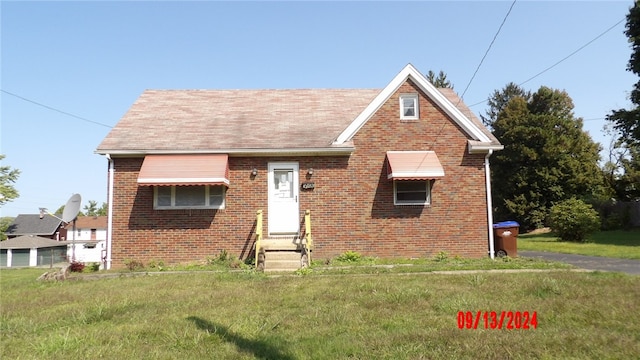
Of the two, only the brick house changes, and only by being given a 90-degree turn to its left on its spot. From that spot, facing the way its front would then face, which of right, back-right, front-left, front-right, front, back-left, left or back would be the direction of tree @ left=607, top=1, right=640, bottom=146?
front-left

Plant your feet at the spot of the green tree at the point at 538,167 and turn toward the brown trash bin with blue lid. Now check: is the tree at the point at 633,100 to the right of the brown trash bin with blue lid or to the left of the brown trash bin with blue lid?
left

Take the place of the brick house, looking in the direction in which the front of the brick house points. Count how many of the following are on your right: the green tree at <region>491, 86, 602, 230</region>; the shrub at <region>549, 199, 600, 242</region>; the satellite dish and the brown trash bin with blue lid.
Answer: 1

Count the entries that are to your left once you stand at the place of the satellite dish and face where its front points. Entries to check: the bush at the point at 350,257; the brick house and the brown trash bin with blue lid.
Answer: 3

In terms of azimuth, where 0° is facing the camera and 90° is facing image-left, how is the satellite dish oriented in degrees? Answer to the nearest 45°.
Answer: approximately 45°

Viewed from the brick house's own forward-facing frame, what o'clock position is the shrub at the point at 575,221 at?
The shrub is roughly at 8 o'clock from the brick house.

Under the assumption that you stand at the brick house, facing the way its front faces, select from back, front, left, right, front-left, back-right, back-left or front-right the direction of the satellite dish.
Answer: right

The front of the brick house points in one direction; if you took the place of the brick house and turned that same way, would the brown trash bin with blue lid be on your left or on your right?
on your left

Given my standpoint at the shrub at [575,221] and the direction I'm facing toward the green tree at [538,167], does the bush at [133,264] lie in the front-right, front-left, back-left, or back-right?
back-left

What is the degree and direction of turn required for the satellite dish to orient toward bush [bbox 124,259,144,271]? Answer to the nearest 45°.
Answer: approximately 90° to its left

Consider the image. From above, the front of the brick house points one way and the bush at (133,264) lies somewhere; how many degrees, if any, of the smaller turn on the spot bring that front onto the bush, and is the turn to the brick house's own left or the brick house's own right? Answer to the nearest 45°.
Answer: approximately 90° to the brick house's own right

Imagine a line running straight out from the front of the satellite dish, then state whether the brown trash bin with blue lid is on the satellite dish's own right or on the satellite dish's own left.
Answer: on the satellite dish's own left

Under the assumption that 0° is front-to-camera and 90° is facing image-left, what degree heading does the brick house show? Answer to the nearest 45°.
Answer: approximately 0°

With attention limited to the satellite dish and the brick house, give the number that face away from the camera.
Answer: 0

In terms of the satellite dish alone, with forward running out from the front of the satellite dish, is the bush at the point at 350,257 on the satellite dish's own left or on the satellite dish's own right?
on the satellite dish's own left
